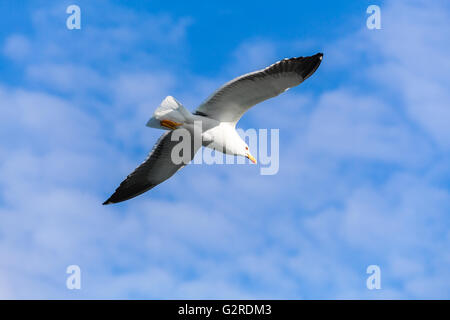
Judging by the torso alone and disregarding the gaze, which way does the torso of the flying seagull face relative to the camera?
to the viewer's right
